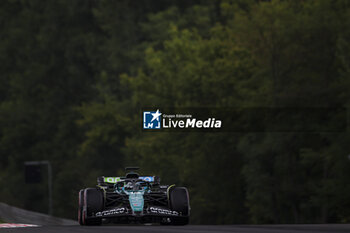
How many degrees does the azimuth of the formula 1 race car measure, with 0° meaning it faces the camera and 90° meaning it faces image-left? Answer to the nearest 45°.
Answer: approximately 0°
